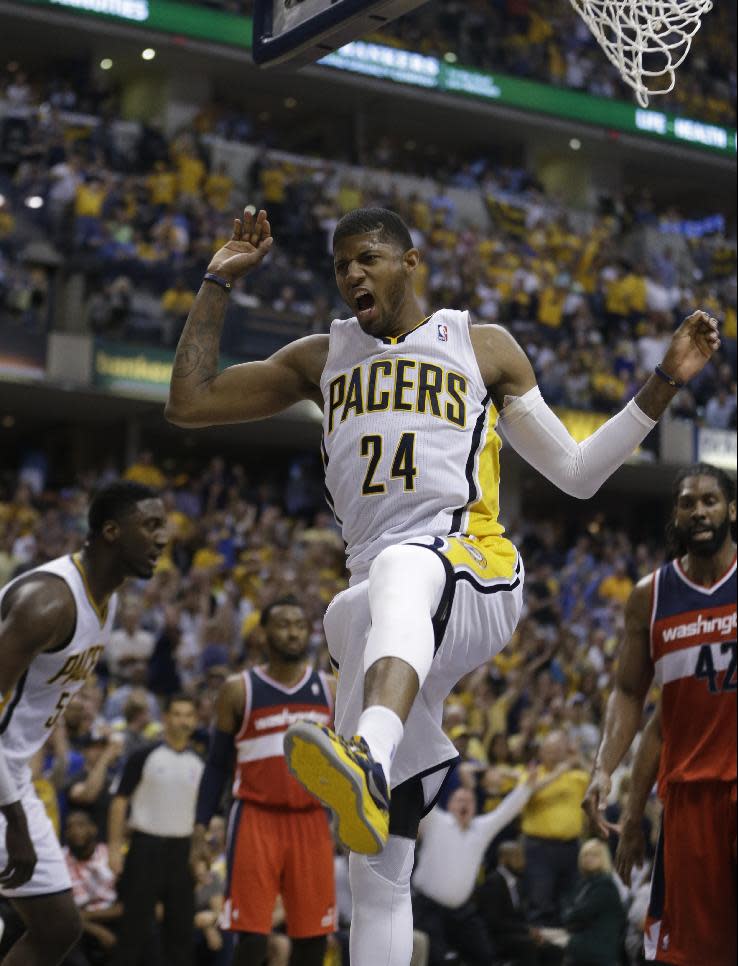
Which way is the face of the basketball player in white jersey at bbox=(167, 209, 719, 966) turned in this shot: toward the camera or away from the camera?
toward the camera

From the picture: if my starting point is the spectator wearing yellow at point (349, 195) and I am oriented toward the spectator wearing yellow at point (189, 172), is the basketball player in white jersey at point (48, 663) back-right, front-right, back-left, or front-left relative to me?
front-left

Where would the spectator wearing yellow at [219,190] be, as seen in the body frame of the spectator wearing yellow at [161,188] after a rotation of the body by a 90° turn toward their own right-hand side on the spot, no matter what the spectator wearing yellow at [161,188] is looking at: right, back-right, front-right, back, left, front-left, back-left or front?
back-right

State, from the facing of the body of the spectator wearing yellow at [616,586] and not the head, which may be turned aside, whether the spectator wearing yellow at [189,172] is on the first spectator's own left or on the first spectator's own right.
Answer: on the first spectator's own right

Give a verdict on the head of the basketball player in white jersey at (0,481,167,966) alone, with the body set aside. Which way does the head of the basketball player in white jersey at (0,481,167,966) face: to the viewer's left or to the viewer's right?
to the viewer's right

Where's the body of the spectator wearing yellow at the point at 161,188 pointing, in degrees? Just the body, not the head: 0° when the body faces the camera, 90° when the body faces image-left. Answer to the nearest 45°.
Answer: approximately 0°

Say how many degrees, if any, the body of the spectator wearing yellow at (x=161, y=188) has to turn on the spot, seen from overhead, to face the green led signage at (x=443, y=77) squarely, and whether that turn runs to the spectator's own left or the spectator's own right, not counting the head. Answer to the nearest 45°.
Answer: approximately 135° to the spectator's own left

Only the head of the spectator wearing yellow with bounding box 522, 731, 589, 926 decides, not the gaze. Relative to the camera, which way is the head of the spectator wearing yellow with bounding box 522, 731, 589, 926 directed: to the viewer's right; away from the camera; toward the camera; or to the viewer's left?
toward the camera

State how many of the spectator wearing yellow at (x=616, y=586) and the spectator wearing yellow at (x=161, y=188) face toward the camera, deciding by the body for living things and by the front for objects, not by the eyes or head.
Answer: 2

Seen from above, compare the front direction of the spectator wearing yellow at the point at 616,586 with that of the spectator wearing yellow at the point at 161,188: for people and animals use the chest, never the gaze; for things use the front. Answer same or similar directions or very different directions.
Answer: same or similar directions

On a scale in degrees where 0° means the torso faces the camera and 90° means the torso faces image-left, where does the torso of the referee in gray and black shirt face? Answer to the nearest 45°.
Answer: approximately 315°

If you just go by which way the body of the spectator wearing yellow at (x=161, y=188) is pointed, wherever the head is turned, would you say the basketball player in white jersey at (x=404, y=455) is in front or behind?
in front

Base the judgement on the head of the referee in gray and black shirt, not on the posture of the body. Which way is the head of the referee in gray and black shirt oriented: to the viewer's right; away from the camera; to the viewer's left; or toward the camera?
toward the camera

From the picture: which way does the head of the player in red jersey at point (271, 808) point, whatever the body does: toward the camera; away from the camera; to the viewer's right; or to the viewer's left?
toward the camera

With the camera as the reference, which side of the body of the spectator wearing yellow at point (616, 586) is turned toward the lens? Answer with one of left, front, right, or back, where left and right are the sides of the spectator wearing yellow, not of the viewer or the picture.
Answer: front
